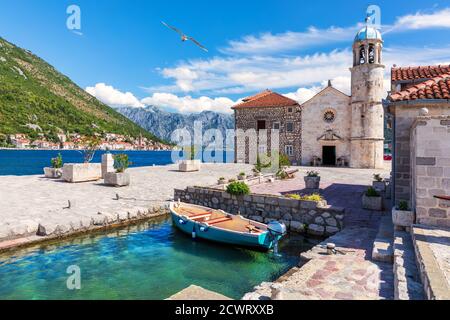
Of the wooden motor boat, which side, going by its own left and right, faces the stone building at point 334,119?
right

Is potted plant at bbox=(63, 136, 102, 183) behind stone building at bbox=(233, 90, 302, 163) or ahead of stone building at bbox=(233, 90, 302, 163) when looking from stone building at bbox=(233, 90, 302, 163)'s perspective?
ahead

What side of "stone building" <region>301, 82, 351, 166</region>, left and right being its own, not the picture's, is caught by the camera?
front

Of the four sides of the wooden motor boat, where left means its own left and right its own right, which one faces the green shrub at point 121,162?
front

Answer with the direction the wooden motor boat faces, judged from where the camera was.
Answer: facing away from the viewer and to the left of the viewer

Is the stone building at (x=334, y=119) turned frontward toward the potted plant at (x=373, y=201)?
yes

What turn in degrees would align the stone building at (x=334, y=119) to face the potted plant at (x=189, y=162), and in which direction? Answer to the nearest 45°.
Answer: approximately 45° to its right

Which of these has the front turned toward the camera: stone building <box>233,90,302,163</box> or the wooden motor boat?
the stone building

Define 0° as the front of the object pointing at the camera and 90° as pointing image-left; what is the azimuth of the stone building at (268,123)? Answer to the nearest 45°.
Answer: approximately 0°

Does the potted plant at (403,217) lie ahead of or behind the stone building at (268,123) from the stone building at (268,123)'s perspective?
ahead

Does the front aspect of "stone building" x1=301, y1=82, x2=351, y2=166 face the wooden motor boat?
yes

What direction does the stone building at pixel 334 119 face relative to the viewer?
toward the camera

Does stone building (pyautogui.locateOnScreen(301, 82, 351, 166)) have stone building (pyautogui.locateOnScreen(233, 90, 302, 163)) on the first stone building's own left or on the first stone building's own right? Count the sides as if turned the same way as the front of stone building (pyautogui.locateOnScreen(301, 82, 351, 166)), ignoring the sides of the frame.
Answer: on the first stone building's own right

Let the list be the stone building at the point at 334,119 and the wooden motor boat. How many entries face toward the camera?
1

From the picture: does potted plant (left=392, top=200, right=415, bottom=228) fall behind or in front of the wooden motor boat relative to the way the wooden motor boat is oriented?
behind

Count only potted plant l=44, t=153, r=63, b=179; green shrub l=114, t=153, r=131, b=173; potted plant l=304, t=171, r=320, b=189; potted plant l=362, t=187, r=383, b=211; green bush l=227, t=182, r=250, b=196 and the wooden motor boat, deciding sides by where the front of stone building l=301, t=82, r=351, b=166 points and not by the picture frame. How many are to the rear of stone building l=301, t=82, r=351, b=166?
0
